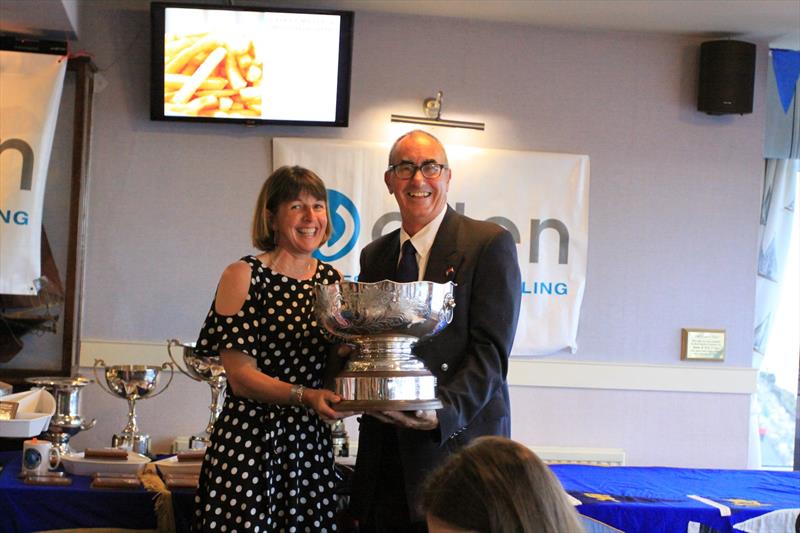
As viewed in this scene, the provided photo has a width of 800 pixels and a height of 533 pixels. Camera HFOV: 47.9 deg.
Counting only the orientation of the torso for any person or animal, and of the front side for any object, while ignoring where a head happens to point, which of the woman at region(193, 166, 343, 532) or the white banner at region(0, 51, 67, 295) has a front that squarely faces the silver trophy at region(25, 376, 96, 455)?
the white banner

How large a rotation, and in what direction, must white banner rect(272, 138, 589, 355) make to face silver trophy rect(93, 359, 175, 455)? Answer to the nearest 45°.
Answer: approximately 45° to its right

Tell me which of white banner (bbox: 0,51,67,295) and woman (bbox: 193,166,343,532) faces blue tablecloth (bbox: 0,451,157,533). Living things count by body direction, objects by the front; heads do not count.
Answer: the white banner

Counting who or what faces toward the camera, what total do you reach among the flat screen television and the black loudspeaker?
2

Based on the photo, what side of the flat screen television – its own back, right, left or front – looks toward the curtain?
left

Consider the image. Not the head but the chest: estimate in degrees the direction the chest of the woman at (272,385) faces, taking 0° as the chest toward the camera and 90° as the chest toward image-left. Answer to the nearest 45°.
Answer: approximately 315°

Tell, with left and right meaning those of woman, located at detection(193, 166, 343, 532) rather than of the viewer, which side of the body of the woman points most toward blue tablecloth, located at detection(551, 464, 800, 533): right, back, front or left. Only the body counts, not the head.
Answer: left

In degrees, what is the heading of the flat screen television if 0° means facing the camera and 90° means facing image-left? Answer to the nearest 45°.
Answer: approximately 0°
